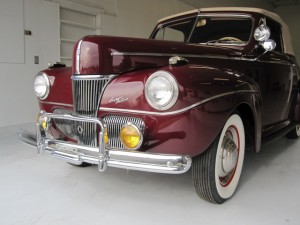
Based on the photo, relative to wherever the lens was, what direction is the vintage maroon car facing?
facing the viewer and to the left of the viewer
